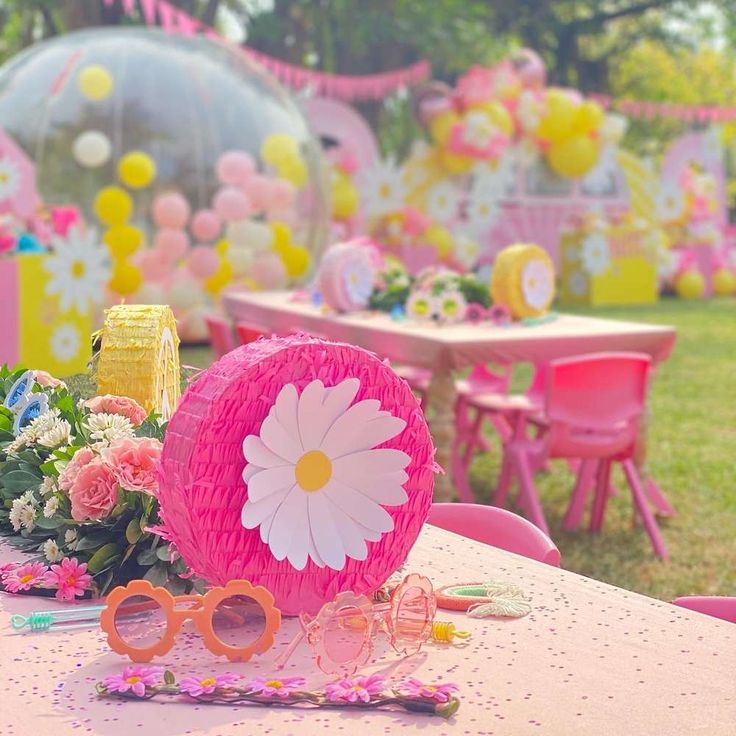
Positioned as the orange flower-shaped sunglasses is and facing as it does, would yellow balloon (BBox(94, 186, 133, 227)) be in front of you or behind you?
behind

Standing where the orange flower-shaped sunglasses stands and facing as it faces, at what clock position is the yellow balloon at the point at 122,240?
The yellow balloon is roughly at 6 o'clock from the orange flower-shaped sunglasses.

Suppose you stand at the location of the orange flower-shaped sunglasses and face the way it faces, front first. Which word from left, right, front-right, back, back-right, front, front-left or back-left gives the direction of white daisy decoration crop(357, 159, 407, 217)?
back

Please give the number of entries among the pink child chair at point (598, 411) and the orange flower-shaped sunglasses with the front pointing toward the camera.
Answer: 1

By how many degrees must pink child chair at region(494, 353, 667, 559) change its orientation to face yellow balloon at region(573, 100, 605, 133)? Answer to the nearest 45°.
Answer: approximately 45° to its right

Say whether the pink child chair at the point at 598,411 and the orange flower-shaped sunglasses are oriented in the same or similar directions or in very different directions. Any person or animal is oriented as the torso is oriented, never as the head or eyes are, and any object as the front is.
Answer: very different directions

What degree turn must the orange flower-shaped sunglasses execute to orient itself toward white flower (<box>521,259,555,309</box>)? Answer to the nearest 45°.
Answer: approximately 180°

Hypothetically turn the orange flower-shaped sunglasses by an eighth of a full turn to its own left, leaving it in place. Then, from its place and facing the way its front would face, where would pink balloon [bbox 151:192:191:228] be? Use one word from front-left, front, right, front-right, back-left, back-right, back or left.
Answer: back-left

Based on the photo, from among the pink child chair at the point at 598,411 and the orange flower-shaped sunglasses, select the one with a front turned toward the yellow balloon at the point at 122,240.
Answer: the pink child chair

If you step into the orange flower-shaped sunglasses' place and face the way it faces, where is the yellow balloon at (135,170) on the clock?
The yellow balloon is roughly at 6 o'clock from the orange flower-shaped sunglasses.

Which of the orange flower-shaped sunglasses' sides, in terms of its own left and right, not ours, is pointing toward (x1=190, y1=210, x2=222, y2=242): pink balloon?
back
